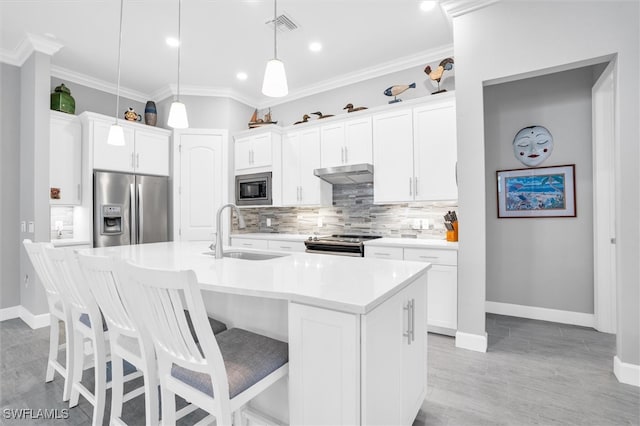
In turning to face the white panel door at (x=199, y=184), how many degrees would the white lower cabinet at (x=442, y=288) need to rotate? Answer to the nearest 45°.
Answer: approximately 45° to its right

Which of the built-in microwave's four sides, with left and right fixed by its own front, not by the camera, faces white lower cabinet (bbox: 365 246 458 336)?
left

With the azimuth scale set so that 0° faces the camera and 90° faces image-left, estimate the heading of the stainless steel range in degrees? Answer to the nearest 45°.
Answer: approximately 45°

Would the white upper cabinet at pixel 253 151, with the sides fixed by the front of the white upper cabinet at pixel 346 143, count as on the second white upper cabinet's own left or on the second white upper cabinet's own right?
on the second white upper cabinet's own right

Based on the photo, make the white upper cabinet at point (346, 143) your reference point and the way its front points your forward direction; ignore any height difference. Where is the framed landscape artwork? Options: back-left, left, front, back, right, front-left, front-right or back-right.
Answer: back-left

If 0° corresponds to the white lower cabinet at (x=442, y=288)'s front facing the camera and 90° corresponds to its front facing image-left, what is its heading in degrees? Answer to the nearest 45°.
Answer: approximately 45°

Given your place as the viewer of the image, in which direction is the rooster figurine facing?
facing to the left of the viewer

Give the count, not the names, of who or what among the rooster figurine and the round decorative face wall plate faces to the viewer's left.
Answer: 1

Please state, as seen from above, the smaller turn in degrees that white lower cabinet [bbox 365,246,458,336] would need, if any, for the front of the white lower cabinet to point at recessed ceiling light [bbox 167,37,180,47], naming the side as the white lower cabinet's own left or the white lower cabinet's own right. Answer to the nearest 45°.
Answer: approximately 45° to the white lower cabinet's own right

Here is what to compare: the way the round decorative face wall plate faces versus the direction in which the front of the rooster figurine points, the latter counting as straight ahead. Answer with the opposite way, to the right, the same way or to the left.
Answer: to the left
